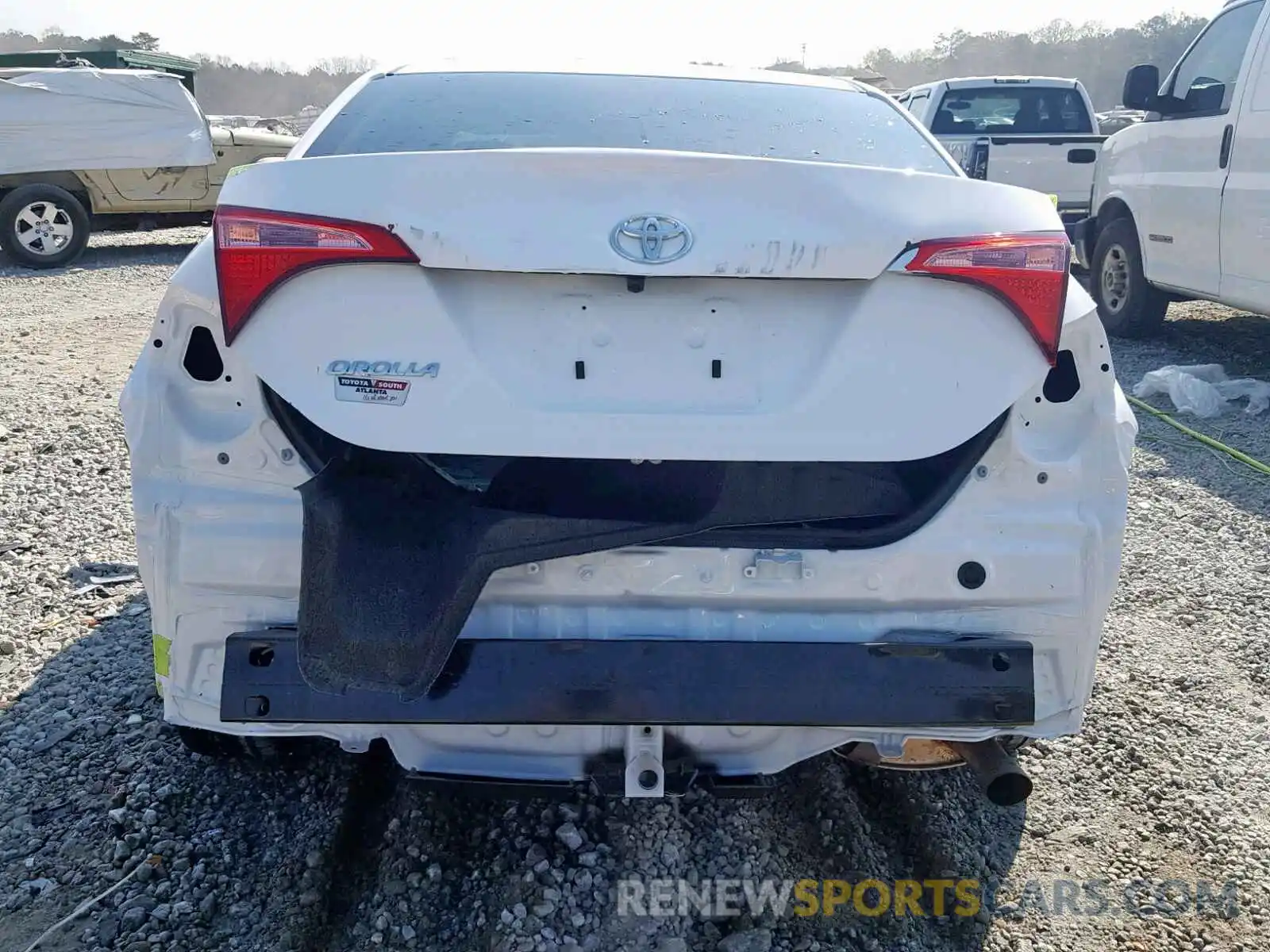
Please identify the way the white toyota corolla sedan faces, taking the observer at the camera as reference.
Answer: facing away from the viewer

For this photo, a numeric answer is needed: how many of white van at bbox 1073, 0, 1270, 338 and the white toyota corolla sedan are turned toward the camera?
0

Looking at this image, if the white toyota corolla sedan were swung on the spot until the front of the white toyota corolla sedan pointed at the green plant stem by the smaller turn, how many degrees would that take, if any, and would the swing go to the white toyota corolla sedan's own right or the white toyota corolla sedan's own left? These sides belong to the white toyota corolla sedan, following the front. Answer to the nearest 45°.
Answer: approximately 45° to the white toyota corolla sedan's own right

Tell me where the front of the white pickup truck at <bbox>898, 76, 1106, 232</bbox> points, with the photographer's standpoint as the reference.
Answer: facing away from the viewer and to the left of the viewer

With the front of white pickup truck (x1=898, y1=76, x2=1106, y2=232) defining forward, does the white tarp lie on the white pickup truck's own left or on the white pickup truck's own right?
on the white pickup truck's own left

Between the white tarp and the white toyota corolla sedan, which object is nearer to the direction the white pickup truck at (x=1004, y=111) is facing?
the white tarp

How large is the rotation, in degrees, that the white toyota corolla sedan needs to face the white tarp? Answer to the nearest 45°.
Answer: approximately 45° to its left

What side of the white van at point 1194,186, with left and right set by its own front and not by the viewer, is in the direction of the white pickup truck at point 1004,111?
front

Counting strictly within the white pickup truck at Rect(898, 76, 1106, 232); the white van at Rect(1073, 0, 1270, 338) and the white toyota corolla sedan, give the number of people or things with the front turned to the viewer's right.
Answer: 0

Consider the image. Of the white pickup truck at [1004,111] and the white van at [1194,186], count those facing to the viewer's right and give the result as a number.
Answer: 0

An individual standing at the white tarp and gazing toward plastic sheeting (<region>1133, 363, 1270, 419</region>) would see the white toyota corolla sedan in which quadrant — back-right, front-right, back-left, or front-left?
front-right

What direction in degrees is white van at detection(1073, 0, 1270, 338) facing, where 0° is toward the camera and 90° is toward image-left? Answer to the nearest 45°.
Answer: approximately 135°

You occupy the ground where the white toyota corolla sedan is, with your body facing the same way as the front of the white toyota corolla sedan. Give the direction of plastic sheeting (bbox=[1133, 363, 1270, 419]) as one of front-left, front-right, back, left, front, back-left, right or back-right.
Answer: front-right

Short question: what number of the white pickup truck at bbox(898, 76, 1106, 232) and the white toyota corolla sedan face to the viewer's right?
0

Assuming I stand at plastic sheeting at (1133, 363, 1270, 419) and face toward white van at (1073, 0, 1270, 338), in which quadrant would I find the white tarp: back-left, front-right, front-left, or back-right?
front-left
